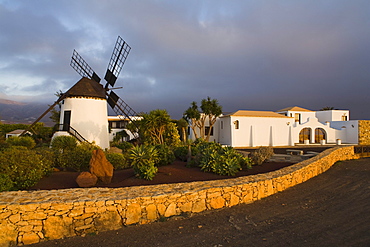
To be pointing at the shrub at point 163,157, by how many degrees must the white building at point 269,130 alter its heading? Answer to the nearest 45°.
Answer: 0° — it already faces it

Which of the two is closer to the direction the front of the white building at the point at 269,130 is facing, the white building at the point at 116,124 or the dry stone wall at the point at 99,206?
the dry stone wall

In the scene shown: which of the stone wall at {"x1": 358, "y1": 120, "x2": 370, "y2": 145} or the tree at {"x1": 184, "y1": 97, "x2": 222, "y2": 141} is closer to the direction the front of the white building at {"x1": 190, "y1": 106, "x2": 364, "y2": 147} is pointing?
the tree

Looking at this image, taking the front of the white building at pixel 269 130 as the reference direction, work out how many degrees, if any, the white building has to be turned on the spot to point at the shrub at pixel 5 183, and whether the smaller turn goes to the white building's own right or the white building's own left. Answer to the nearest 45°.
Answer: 0° — it already faces it

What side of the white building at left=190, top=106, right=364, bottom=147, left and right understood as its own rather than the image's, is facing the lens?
front

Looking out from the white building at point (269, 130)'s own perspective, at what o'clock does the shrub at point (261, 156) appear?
The shrub is roughly at 12 o'clock from the white building.

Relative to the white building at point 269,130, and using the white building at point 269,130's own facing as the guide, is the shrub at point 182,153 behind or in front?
in front

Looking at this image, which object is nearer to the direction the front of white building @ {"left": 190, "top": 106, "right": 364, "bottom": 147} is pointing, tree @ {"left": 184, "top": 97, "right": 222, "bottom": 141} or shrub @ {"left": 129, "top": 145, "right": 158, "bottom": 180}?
the shrub

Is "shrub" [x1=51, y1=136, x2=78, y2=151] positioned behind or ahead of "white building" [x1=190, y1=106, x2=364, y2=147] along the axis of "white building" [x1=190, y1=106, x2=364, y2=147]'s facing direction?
ahead

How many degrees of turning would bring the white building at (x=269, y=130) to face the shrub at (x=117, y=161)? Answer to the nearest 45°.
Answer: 0° — it already faces it

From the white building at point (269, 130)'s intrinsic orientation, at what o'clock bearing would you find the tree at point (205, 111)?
The tree is roughly at 2 o'clock from the white building.

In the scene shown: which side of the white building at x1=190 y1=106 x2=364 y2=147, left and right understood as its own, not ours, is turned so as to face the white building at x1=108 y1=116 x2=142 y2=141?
right

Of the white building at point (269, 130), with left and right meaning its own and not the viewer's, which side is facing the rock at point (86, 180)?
front

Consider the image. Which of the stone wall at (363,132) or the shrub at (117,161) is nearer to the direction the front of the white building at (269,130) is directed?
the shrub
